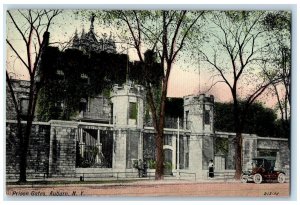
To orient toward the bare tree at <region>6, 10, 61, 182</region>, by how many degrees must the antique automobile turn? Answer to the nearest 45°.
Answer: approximately 45° to its right

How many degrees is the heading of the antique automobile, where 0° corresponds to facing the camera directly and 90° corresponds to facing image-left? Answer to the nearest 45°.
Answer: approximately 45°
